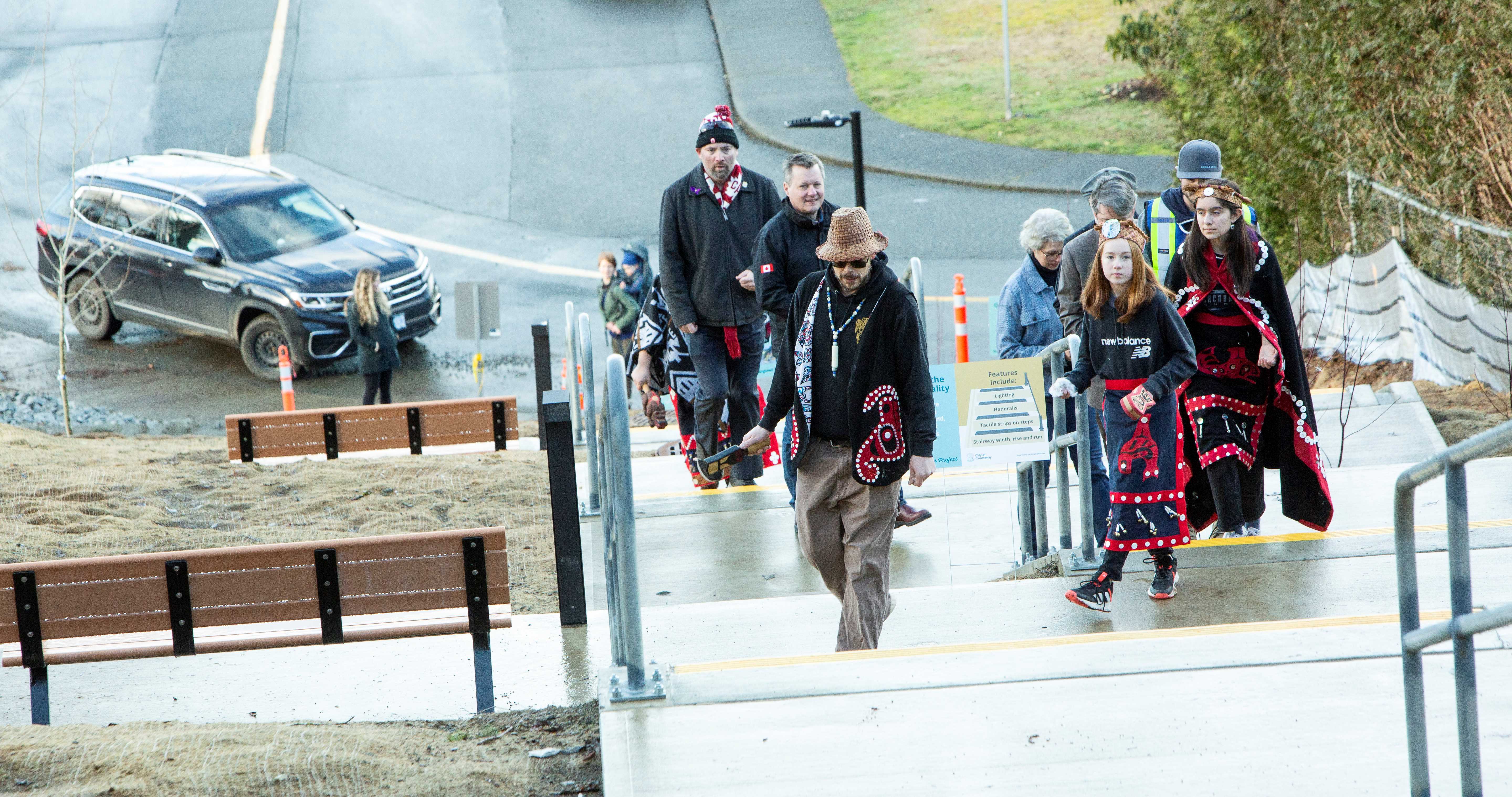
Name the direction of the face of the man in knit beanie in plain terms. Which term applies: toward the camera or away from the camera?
toward the camera

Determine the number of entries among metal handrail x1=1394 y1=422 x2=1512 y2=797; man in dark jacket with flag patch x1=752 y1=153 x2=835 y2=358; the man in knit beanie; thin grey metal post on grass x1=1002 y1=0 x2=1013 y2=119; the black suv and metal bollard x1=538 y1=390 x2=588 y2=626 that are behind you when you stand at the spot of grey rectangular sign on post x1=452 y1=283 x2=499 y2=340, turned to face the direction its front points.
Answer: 4

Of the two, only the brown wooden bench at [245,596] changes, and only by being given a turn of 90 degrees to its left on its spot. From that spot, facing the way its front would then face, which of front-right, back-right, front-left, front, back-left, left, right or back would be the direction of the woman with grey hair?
back

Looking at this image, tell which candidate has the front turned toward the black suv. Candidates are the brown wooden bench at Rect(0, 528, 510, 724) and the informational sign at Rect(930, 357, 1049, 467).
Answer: the brown wooden bench

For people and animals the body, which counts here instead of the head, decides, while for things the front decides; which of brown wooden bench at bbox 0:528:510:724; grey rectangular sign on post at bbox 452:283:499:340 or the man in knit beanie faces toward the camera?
the man in knit beanie

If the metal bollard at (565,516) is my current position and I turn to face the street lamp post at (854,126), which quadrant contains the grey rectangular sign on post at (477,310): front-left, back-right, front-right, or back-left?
front-left

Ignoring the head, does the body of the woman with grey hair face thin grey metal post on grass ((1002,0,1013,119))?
no

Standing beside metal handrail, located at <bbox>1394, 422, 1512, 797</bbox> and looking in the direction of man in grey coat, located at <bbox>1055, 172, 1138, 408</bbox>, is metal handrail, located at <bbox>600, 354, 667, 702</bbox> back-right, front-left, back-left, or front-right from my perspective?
front-left

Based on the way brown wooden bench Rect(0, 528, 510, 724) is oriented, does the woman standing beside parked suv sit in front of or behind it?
in front

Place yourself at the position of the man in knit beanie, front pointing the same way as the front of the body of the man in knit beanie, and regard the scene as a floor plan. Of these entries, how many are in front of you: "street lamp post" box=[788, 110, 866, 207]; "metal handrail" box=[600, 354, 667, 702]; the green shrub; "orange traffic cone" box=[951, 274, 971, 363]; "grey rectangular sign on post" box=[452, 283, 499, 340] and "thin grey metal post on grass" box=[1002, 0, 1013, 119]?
1

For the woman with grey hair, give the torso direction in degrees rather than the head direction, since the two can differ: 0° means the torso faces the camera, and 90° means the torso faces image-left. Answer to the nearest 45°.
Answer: approximately 315°

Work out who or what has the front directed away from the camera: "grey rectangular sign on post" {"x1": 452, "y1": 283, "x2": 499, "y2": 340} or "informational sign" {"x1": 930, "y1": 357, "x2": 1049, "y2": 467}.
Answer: "grey rectangular sign on post" {"x1": 452, "y1": 283, "x2": 499, "y2": 340}

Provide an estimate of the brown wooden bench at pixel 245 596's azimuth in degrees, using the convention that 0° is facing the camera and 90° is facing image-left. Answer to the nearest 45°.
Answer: approximately 180°

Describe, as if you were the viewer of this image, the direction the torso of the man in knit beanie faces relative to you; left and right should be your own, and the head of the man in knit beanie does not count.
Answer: facing the viewer

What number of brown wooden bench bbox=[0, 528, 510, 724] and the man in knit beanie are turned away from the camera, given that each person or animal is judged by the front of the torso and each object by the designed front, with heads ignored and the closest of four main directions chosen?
1

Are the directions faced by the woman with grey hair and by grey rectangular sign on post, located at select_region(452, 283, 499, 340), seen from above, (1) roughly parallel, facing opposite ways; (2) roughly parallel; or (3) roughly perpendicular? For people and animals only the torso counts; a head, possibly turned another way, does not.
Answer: roughly parallel, facing opposite ways

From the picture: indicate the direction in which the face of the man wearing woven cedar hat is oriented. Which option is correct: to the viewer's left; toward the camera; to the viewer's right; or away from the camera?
toward the camera

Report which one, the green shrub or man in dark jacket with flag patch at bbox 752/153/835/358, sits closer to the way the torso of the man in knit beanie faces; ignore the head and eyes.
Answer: the man in dark jacket with flag patch

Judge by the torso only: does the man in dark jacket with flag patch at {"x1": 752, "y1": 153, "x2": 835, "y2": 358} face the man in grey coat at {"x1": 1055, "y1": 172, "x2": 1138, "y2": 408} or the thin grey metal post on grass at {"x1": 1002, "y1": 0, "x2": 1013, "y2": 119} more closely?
the man in grey coat

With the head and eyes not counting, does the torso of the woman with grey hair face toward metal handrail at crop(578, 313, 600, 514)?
no

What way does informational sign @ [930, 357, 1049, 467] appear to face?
toward the camera

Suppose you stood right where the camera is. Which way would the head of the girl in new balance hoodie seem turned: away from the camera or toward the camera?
toward the camera

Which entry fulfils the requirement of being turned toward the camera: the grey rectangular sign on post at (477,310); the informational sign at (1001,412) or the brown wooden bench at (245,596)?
the informational sign at (1001,412)

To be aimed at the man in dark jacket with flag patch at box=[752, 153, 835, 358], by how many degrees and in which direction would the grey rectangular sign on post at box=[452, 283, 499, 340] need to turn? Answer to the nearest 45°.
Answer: approximately 180°
